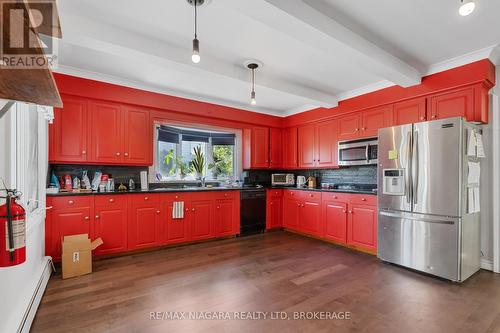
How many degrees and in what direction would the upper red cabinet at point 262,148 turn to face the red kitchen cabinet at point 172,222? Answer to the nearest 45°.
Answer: approximately 90° to its right

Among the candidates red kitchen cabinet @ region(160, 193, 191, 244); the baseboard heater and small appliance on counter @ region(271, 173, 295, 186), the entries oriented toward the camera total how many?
2

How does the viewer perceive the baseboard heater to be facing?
facing to the right of the viewer

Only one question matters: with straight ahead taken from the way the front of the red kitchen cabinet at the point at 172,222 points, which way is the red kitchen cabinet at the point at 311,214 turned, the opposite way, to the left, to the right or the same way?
to the right

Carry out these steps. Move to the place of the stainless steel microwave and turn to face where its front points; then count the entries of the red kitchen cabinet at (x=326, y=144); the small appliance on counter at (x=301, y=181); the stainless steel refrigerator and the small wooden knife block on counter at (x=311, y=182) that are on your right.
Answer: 3

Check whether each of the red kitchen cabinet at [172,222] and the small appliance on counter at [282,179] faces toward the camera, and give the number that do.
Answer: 2

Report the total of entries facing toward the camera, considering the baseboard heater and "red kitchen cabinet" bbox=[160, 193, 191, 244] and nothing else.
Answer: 1

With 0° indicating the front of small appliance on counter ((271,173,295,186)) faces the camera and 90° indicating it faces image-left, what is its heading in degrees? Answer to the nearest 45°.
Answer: approximately 0°
